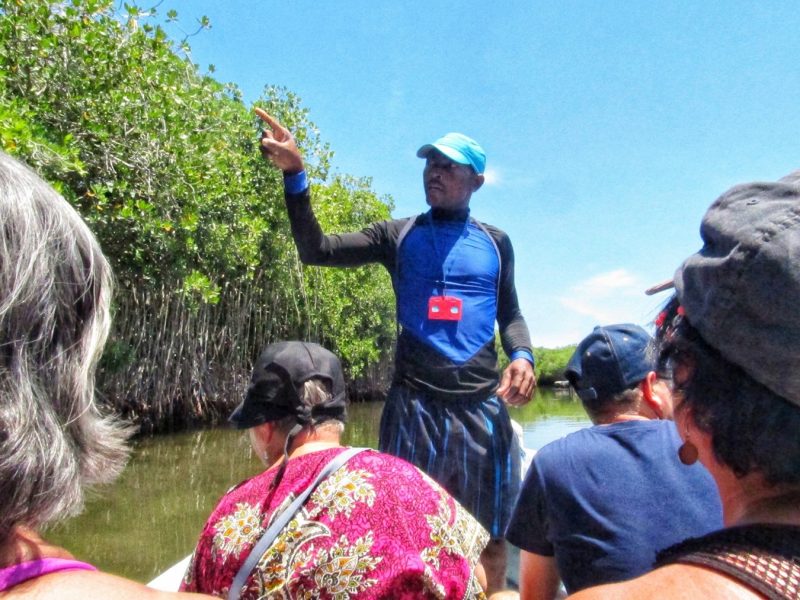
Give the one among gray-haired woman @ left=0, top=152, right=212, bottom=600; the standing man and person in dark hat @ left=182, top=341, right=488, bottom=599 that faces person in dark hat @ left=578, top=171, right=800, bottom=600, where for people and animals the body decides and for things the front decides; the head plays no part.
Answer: the standing man

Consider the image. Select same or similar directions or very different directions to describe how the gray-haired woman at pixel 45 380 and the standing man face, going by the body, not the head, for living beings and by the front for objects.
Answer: very different directions

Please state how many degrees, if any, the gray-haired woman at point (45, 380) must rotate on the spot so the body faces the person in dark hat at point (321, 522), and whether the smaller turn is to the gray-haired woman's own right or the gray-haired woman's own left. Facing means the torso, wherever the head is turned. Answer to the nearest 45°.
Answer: approximately 45° to the gray-haired woman's own right

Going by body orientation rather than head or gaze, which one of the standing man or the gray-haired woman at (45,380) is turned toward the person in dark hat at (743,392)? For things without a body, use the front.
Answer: the standing man

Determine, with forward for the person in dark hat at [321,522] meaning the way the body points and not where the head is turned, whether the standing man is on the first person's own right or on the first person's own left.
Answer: on the first person's own right

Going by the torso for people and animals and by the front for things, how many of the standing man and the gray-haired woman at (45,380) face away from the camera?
1

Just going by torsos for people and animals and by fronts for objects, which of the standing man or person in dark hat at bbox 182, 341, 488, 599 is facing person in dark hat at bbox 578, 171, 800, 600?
the standing man

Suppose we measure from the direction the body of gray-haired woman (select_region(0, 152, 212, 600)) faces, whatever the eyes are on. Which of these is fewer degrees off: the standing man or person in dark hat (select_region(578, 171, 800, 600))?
the standing man

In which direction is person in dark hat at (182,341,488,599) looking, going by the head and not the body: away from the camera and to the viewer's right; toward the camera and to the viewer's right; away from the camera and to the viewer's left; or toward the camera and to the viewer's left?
away from the camera and to the viewer's left

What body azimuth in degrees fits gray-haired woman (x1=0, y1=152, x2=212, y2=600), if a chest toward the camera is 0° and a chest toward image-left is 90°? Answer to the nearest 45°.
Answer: approximately 180°

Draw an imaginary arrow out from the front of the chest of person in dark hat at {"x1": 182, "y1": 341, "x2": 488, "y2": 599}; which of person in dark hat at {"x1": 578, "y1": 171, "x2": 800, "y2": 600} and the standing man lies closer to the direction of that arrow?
the standing man
